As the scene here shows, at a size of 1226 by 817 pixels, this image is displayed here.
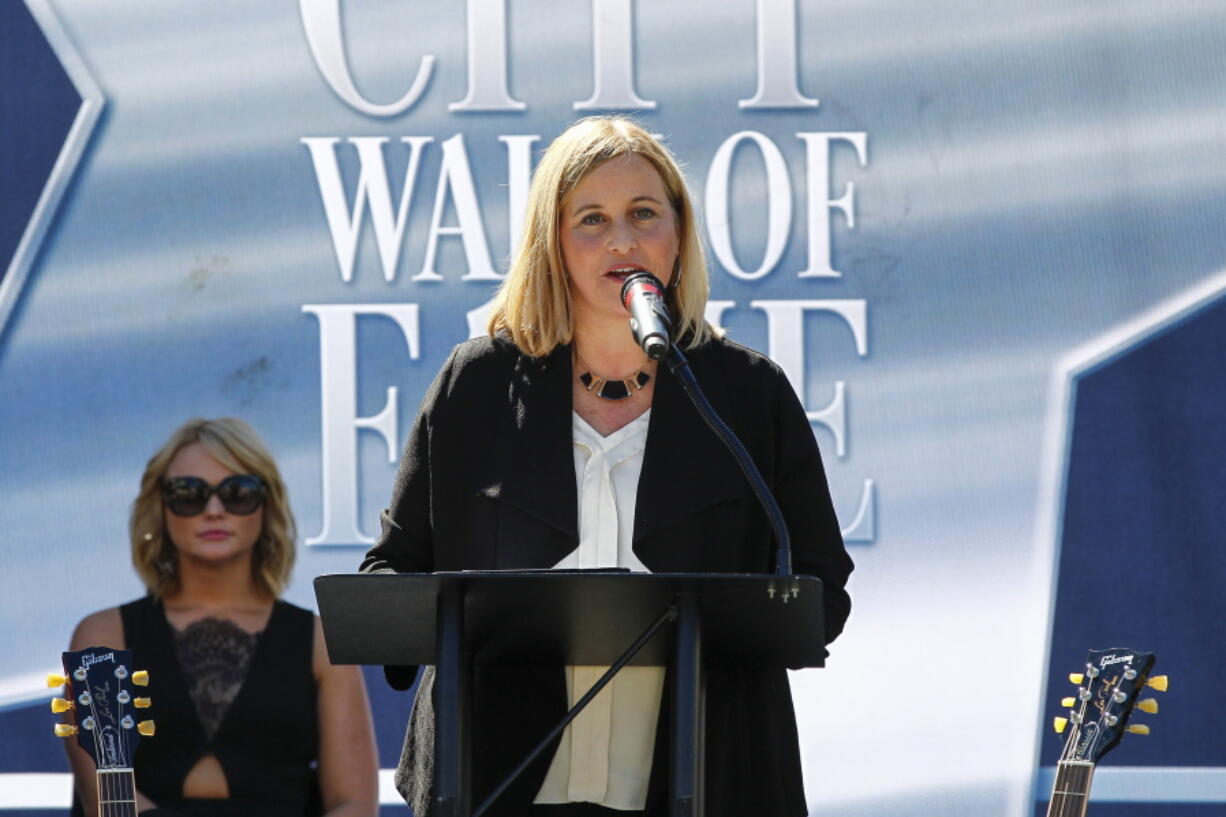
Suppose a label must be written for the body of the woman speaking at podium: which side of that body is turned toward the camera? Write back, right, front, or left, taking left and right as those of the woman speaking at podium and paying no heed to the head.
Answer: front

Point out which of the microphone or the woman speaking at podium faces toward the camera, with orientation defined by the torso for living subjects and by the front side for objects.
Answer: the woman speaking at podium

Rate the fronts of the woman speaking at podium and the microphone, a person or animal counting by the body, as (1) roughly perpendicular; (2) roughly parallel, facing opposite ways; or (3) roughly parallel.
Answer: roughly parallel, facing opposite ways

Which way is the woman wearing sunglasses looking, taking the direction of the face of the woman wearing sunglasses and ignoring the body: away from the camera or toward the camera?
toward the camera

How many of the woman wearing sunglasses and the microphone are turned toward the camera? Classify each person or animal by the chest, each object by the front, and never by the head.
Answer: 1

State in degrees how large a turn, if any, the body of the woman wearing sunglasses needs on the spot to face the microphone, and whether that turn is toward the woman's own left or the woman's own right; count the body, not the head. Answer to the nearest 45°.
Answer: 0° — they already face it

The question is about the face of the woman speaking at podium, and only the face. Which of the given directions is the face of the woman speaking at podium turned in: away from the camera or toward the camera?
toward the camera

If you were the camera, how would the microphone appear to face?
facing away from the viewer

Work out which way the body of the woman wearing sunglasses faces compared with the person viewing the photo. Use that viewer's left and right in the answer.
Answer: facing the viewer
